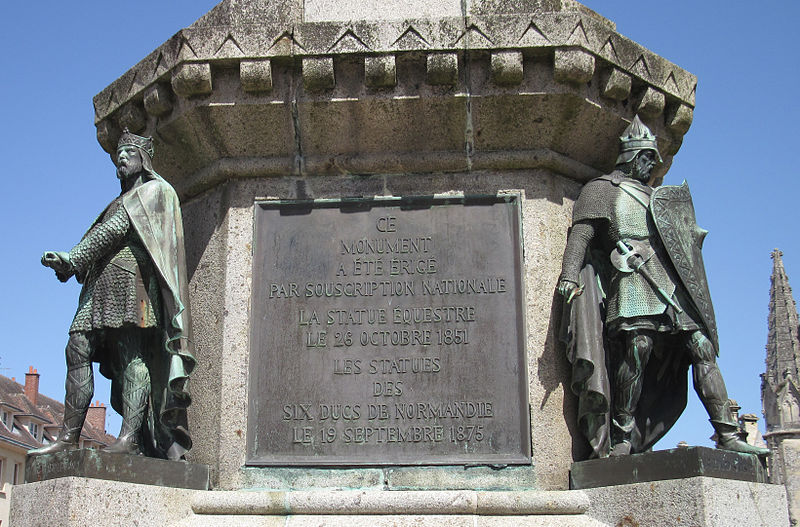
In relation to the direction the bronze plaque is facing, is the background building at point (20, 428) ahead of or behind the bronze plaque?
behind

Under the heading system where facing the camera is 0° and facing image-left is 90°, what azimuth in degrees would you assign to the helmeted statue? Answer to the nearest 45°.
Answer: approximately 315°

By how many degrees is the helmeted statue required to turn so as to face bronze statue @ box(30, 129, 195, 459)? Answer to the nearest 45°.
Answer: approximately 135° to its right

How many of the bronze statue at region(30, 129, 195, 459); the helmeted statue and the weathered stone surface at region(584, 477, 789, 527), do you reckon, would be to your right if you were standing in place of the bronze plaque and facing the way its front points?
1

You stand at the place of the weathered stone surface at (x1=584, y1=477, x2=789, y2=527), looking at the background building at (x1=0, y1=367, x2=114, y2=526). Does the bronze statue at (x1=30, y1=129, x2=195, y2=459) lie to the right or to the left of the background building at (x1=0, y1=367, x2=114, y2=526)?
left

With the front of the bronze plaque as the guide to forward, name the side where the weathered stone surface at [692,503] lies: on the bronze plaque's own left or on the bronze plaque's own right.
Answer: on the bronze plaque's own left

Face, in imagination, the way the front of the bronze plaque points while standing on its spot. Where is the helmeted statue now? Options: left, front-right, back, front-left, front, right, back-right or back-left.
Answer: left

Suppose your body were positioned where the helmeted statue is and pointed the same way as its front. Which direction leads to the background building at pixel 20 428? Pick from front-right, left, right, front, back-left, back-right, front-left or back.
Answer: back
